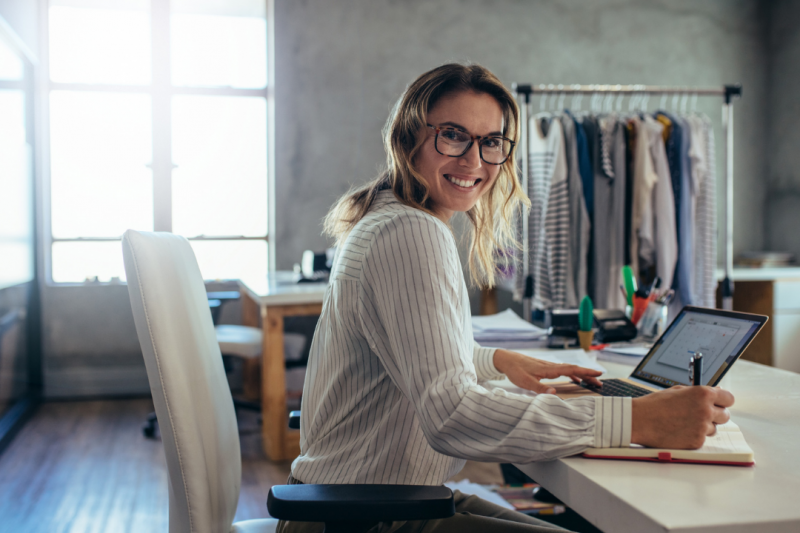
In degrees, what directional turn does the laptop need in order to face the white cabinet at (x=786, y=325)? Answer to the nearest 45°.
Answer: approximately 135° to its right

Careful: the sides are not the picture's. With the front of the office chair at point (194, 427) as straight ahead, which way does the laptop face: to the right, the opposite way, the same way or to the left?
the opposite way

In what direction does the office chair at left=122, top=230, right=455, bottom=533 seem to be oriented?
to the viewer's right

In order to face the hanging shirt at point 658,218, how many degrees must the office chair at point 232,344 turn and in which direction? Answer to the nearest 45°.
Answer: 0° — it already faces it

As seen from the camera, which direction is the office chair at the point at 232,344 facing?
to the viewer's right

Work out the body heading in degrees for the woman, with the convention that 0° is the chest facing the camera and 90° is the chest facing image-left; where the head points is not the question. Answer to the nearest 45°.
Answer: approximately 270°

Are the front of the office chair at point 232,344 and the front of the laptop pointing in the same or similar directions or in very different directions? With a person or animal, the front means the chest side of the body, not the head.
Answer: very different directions

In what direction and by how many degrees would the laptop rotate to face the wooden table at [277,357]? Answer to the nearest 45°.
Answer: approximately 90° to its right

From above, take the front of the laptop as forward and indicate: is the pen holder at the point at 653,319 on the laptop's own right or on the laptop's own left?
on the laptop's own right
